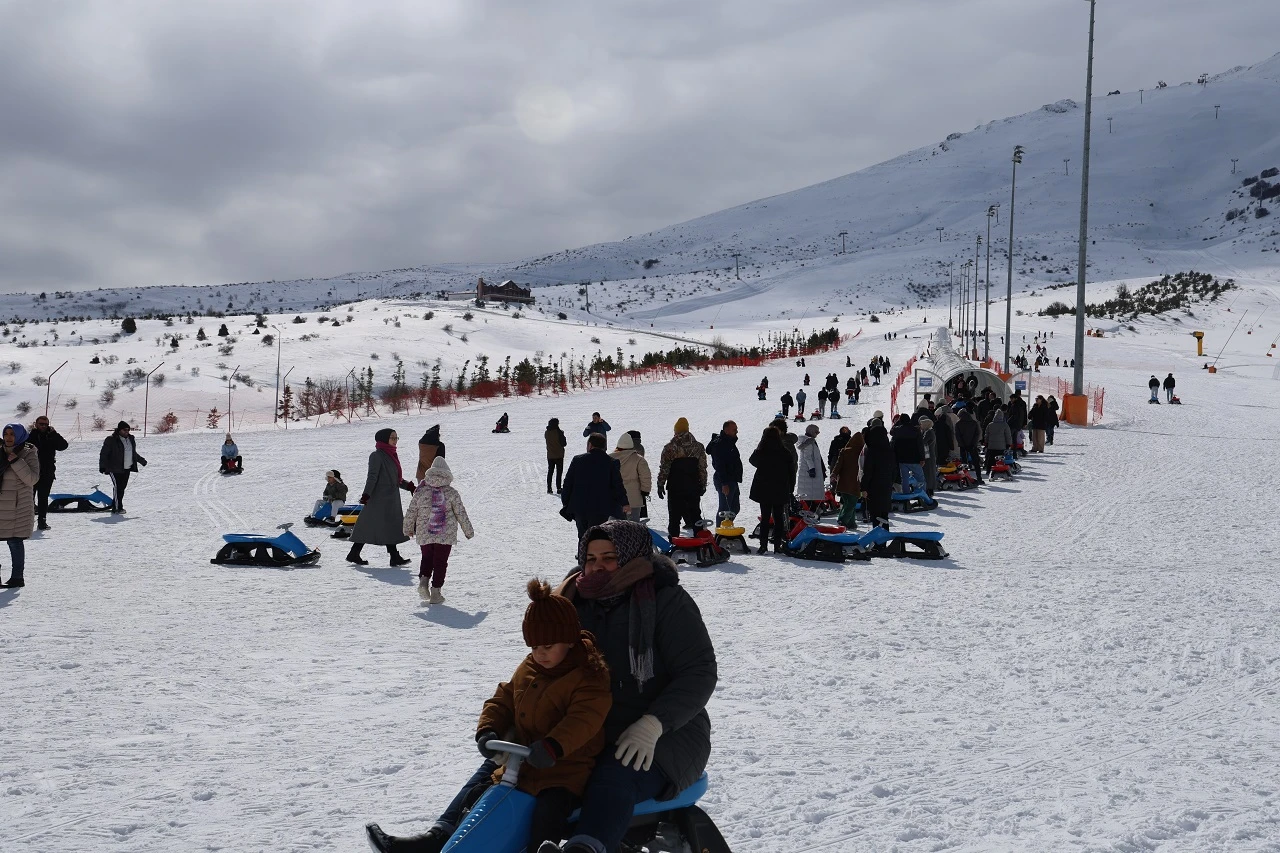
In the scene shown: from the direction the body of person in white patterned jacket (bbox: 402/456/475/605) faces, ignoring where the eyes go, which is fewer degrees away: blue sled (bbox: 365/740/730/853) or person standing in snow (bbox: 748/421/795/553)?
the person standing in snow

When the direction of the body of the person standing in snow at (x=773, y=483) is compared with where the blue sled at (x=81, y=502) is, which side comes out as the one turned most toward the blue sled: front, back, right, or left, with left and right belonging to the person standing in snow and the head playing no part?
left

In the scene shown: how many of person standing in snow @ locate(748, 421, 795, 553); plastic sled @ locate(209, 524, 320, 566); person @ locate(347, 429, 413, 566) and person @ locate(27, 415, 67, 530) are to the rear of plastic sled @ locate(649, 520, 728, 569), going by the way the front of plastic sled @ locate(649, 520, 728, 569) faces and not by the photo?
3

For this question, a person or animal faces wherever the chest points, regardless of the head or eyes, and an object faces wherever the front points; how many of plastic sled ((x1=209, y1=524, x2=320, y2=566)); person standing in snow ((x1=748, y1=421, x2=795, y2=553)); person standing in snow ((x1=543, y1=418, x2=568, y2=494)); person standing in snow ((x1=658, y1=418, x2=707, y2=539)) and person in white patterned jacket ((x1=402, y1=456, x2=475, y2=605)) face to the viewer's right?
1

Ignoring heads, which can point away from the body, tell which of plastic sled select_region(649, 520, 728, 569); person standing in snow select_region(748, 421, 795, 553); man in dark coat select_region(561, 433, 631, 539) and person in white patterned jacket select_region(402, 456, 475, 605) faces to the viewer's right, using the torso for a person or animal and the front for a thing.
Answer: the plastic sled

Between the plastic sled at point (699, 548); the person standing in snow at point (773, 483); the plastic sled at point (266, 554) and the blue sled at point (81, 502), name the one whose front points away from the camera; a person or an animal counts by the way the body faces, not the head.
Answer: the person standing in snow

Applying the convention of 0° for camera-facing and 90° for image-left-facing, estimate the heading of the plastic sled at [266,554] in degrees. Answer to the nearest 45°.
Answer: approximately 270°

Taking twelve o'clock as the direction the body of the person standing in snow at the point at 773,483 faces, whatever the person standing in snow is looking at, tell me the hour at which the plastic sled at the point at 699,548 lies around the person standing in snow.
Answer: The plastic sled is roughly at 8 o'clock from the person standing in snow.

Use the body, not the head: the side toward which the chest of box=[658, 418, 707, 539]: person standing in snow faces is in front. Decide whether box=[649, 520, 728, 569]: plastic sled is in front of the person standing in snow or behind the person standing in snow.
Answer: behind

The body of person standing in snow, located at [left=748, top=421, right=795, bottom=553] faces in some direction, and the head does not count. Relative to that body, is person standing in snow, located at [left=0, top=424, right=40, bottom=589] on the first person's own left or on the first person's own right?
on the first person's own left

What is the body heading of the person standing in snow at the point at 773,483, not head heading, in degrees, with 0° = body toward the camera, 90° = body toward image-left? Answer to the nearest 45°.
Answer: approximately 180°

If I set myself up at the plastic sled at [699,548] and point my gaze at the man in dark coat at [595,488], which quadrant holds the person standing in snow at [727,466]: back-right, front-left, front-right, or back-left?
front-right

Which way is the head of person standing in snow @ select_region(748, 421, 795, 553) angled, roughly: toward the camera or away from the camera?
away from the camera

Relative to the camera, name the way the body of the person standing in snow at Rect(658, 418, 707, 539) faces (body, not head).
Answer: away from the camera

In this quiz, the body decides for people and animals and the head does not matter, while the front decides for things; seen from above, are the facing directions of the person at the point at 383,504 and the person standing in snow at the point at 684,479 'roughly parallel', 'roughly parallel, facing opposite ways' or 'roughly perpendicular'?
roughly perpendicular

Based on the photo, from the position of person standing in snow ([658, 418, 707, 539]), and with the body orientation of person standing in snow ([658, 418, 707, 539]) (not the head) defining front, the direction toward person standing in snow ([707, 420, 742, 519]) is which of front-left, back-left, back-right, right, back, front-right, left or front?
front-right

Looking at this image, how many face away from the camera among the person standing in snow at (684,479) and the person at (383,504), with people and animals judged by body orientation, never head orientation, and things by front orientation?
1
